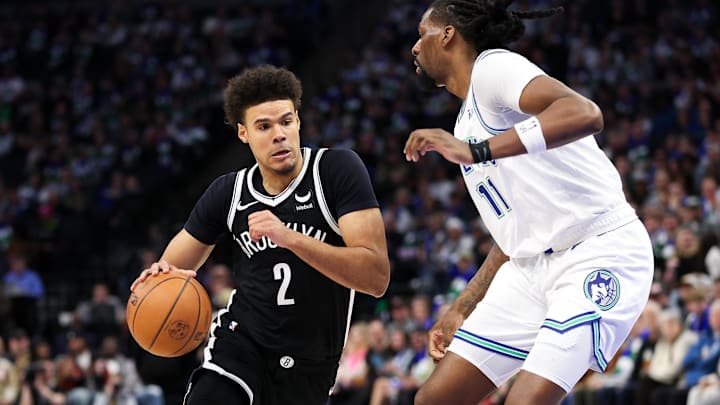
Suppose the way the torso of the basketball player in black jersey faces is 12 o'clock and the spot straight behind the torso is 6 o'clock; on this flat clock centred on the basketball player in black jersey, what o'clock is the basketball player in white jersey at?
The basketball player in white jersey is roughly at 10 o'clock from the basketball player in black jersey.

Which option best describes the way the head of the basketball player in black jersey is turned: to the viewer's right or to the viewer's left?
to the viewer's right

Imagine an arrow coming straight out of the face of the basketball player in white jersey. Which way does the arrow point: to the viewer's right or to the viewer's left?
to the viewer's left

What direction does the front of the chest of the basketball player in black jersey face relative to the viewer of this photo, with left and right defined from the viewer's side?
facing the viewer
